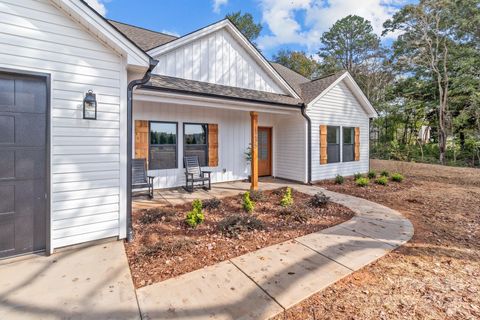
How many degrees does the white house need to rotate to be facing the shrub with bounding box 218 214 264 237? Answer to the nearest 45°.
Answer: approximately 45° to its left

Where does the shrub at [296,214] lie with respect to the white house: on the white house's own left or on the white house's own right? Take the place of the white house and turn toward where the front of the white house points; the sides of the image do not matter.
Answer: on the white house's own left

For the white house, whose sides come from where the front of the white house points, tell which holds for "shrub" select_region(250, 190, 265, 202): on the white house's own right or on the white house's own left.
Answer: on the white house's own left

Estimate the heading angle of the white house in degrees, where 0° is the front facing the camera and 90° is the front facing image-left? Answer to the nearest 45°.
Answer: approximately 315°

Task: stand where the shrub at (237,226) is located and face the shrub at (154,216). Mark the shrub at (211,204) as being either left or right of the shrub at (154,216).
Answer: right
